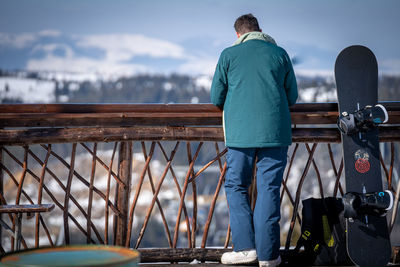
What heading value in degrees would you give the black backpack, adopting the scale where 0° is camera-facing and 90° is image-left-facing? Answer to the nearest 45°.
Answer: approximately 0°

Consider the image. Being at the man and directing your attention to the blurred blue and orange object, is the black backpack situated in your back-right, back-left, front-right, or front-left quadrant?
back-left

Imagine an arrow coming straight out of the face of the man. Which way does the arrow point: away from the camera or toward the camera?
away from the camera
